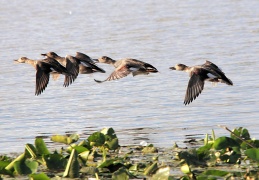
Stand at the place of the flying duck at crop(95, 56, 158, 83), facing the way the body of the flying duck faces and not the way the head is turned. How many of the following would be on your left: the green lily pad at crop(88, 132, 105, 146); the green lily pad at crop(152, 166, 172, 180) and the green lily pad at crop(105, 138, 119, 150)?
3

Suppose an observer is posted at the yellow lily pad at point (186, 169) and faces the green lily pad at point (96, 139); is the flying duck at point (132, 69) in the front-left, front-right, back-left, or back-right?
front-right

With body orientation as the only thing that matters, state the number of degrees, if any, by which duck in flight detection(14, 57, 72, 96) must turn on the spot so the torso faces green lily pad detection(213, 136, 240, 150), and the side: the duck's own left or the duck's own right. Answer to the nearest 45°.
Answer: approximately 135° to the duck's own left

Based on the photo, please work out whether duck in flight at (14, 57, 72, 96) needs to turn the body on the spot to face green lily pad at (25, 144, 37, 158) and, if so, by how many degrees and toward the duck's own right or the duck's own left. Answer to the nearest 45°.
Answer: approximately 90° to the duck's own left

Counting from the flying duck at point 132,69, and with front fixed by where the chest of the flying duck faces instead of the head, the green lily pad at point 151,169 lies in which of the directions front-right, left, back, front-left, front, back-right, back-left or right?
left

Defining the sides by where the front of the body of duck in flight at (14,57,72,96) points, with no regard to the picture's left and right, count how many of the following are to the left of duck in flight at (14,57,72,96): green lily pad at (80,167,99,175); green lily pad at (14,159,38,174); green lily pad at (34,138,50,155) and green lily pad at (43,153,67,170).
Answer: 4

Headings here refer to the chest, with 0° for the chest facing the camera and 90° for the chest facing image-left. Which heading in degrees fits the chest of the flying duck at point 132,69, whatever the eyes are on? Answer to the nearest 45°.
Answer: approximately 90°

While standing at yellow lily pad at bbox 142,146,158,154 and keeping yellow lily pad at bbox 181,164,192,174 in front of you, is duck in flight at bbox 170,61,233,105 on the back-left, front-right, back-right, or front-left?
back-left

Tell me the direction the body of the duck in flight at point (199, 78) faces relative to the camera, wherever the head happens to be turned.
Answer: to the viewer's left

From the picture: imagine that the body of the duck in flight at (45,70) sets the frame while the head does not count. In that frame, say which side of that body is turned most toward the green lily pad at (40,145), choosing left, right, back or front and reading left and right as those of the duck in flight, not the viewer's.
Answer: left

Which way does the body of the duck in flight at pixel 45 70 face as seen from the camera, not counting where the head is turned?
to the viewer's left

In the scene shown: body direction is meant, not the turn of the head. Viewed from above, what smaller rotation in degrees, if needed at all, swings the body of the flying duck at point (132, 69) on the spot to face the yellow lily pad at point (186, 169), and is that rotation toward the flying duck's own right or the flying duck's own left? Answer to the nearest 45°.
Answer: approximately 90° to the flying duck's own left

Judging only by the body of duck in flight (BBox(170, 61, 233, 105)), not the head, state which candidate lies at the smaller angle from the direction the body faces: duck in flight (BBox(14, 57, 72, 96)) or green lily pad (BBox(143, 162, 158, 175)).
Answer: the duck in flight
